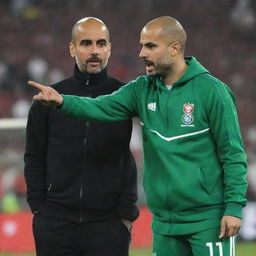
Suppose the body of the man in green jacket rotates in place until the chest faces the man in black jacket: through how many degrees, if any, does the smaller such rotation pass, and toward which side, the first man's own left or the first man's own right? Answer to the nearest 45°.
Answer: approximately 90° to the first man's own right

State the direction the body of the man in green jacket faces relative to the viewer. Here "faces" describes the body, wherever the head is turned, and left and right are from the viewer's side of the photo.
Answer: facing the viewer and to the left of the viewer

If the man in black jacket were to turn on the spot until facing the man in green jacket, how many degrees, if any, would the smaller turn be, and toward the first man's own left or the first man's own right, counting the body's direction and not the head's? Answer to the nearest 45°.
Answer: approximately 45° to the first man's own left

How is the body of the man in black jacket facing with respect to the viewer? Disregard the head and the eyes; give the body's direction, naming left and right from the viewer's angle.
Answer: facing the viewer

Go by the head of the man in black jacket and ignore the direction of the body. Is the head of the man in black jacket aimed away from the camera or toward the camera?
toward the camera

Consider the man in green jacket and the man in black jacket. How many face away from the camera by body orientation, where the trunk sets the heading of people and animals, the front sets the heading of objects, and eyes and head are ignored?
0
